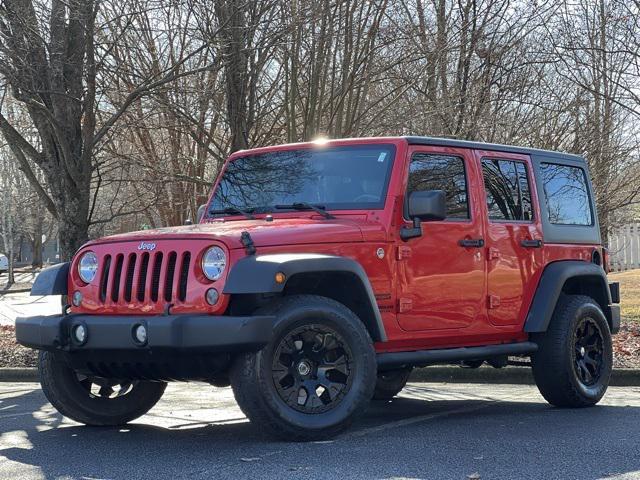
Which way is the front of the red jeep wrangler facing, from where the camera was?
facing the viewer and to the left of the viewer
